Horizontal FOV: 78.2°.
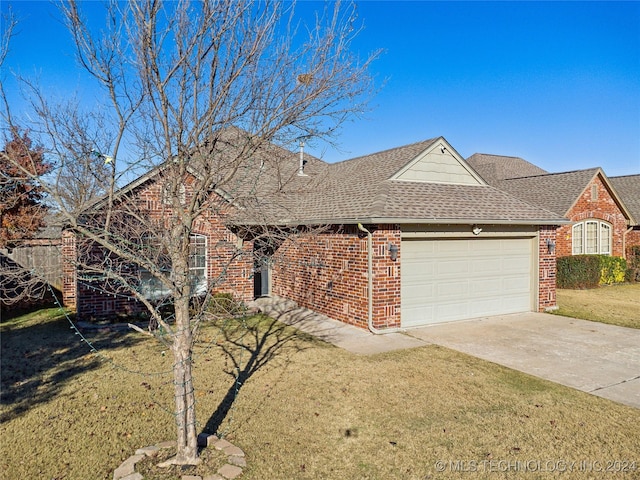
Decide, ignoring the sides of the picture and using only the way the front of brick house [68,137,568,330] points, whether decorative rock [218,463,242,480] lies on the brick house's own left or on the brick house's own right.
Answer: on the brick house's own right

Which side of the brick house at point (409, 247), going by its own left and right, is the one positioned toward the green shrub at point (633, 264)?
left

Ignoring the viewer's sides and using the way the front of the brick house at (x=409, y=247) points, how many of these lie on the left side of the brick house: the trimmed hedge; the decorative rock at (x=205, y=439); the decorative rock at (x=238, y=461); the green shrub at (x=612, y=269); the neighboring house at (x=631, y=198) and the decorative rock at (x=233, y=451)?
3

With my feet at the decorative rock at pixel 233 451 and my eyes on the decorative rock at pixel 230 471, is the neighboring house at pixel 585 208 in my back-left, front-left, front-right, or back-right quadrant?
back-left

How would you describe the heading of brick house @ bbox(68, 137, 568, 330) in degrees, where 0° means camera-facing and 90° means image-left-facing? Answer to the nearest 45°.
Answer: approximately 315°

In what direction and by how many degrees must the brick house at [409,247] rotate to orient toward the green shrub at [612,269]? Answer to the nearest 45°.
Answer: approximately 90° to its left

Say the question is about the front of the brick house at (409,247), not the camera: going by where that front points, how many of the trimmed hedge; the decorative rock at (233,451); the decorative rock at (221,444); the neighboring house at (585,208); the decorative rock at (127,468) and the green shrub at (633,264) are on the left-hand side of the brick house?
3

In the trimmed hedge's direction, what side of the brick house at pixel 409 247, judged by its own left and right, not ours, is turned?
left
